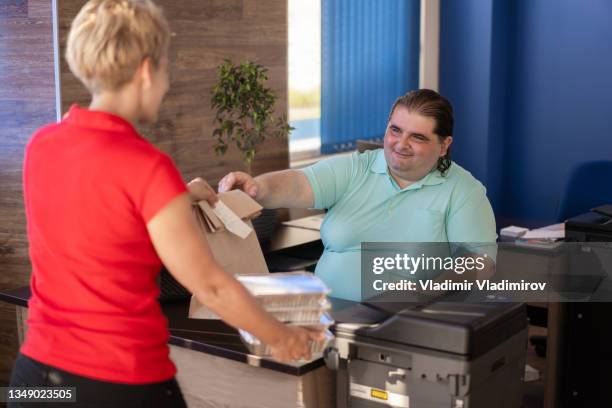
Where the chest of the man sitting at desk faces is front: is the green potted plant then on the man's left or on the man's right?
on the man's right

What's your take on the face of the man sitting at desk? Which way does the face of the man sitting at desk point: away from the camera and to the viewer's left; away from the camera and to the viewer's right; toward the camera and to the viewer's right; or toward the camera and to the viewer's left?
toward the camera and to the viewer's left

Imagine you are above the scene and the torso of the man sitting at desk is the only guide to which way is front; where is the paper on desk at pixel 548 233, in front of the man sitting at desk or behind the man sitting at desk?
behind

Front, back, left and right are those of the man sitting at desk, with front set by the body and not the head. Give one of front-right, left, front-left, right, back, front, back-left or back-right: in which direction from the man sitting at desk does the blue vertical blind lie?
back-right

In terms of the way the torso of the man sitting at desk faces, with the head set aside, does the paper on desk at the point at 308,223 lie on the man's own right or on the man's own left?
on the man's own right

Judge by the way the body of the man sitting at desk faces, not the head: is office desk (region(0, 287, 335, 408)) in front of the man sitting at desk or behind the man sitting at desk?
in front

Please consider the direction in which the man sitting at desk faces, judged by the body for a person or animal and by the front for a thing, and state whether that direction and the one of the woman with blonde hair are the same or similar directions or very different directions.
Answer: very different directions

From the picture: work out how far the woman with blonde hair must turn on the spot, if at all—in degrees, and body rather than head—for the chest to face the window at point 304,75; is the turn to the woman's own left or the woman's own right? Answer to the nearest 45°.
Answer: approximately 45° to the woman's own left

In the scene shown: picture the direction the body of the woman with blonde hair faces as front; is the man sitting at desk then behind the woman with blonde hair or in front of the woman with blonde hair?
in front

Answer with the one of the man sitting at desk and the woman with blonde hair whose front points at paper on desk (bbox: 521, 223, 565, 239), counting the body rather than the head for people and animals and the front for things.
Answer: the woman with blonde hair

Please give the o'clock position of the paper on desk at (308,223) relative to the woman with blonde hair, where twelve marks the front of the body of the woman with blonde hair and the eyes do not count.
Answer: The paper on desk is roughly at 11 o'clock from the woman with blonde hair.

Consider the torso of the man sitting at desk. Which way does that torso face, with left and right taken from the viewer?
facing the viewer and to the left of the viewer

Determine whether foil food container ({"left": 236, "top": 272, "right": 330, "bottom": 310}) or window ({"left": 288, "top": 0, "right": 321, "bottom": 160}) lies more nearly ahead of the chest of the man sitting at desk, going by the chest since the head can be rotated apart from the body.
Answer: the foil food container

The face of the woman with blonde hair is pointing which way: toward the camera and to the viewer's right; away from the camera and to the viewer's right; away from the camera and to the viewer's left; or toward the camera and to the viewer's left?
away from the camera and to the viewer's right

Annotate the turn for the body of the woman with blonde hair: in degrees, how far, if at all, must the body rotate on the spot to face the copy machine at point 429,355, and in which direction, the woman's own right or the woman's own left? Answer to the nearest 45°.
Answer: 0° — they already face it

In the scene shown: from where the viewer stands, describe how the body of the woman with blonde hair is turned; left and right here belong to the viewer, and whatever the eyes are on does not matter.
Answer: facing away from the viewer and to the right of the viewer

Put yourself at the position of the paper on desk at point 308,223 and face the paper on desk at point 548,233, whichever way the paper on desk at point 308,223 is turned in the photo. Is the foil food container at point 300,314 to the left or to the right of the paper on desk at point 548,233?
right
